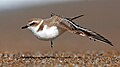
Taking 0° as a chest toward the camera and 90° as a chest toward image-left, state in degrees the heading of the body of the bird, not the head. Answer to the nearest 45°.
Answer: approximately 90°
